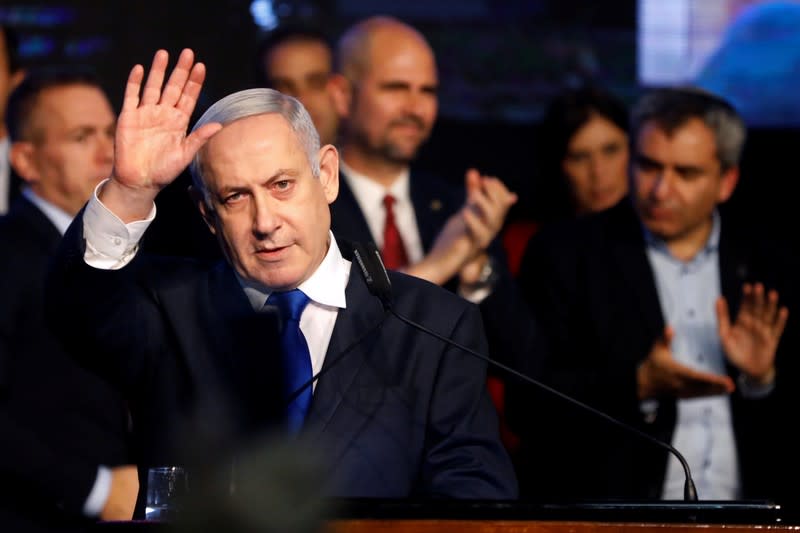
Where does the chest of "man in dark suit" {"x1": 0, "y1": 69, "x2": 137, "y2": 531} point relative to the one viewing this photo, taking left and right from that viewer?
facing the viewer and to the right of the viewer

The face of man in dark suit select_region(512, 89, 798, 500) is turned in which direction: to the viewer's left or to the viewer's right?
to the viewer's left

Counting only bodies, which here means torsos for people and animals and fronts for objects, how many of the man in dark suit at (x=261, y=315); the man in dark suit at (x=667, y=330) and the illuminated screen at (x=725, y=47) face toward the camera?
3

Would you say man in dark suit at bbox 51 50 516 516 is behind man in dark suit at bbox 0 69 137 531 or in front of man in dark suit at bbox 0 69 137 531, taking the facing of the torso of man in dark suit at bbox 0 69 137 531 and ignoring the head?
in front

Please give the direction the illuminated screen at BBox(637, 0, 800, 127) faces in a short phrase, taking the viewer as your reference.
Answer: facing the viewer

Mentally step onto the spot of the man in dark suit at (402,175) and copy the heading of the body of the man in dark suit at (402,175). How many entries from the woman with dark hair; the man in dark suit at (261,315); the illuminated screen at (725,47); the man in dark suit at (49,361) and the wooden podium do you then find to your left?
2

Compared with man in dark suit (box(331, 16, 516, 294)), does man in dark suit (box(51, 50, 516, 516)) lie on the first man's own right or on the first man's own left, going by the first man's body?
on the first man's own right

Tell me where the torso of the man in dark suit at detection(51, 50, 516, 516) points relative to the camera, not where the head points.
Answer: toward the camera

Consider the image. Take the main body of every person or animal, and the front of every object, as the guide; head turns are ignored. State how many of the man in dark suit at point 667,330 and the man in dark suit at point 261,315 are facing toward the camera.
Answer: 2

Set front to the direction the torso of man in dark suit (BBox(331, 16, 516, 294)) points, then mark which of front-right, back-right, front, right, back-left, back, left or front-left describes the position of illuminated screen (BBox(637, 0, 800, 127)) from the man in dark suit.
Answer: left

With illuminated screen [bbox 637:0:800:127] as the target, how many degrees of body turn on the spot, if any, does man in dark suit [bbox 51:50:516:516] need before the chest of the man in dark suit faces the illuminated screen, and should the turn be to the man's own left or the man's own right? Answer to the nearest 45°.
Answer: approximately 135° to the man's own left

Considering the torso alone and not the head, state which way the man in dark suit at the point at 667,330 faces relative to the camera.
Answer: toward the camera

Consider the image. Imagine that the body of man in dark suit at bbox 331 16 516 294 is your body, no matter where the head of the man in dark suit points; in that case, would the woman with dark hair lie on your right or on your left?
on your left

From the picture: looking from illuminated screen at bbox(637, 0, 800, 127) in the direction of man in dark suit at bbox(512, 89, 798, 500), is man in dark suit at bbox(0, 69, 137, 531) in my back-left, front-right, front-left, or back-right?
front-right
